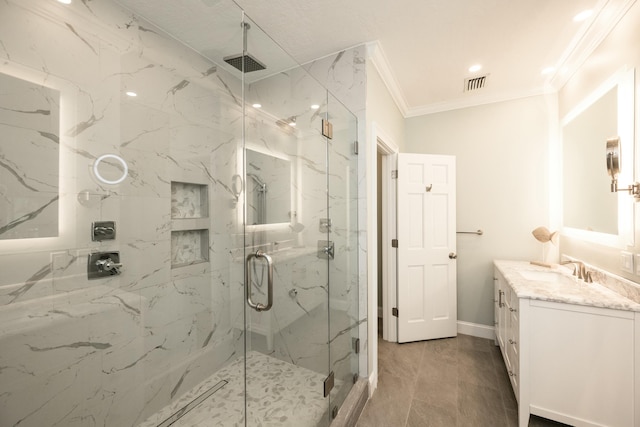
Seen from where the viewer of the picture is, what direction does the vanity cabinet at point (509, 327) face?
facing to the left of the viewer

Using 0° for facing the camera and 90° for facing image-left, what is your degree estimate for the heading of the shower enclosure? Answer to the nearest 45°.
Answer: approximately 315°

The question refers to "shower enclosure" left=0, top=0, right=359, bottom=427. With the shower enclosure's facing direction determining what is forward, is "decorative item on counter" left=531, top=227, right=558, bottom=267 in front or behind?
in front

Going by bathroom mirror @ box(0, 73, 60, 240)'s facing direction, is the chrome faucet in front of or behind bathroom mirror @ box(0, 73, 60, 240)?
in front

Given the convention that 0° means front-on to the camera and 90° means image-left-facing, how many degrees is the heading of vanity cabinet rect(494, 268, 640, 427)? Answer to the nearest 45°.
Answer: approximately 90°
